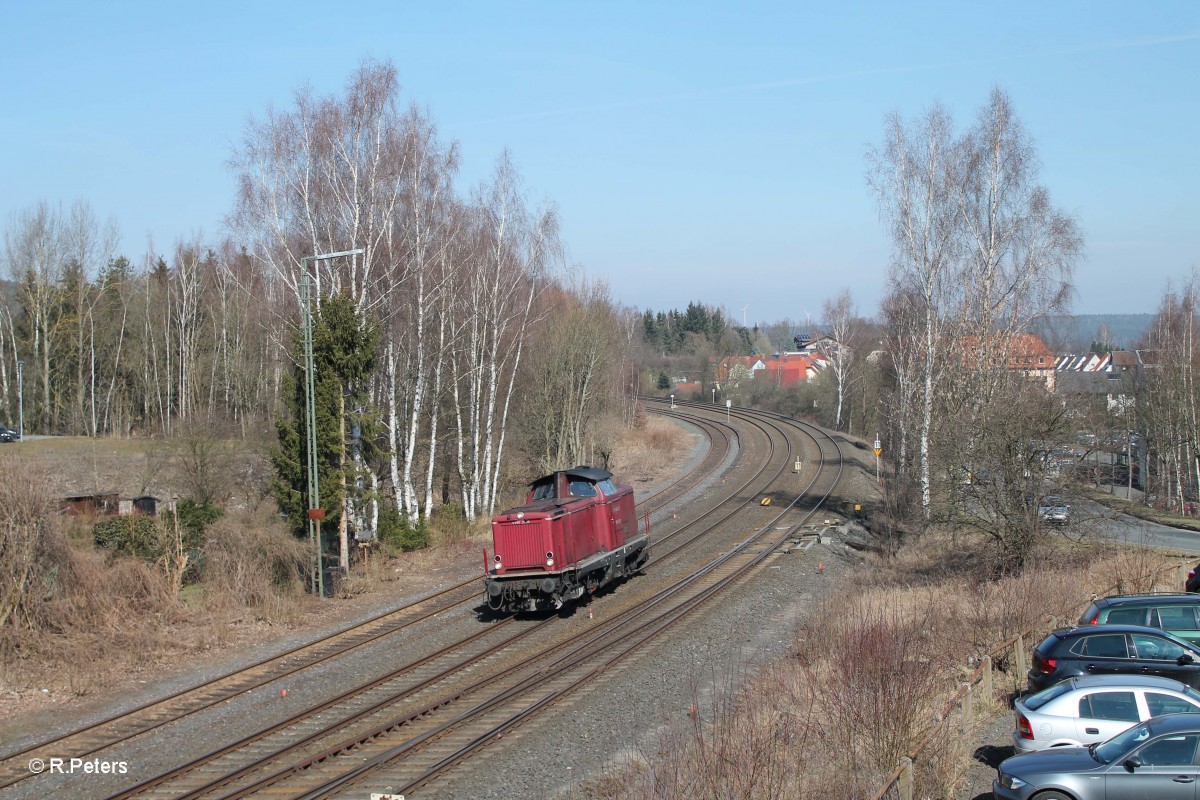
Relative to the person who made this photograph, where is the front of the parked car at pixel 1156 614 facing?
facing to the right of the viewer

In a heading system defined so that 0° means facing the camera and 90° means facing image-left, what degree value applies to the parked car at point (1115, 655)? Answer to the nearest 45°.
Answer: approximately 270°

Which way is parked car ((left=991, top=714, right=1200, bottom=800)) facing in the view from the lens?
facing to the left of the viewer

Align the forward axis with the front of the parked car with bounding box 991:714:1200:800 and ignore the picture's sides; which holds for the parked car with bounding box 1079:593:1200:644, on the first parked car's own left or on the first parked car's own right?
on the first parked car's own right

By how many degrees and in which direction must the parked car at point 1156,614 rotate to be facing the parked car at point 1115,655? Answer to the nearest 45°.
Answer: approximately 90° to its right

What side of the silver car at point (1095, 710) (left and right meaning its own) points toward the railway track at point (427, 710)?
back

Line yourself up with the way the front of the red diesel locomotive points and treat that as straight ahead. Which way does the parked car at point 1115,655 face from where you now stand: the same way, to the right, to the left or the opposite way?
to the left

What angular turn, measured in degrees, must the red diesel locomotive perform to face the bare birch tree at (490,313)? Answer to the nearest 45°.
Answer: approximately 135° to its right

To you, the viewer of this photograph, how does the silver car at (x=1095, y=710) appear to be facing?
facing to the right of the viewer

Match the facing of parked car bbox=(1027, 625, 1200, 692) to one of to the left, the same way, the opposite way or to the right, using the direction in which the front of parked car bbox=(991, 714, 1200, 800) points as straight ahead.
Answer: the opposite way

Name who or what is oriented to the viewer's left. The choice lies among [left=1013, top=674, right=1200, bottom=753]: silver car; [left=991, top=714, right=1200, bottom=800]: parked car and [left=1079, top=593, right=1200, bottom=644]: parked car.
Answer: [left=991, top=714, right=1200, bottom=800]: parked car

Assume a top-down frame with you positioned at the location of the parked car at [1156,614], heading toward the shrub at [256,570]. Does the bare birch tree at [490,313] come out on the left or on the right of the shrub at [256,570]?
right

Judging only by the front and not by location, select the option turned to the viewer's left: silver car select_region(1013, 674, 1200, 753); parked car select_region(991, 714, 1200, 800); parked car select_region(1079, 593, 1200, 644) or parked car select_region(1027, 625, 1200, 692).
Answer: parked car select_region(991, 714, 1200, 800)

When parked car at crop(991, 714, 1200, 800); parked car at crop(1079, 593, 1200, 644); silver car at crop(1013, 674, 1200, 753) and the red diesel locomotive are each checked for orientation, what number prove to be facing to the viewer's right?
2

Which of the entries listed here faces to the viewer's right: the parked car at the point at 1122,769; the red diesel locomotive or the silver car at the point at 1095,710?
the silver car
